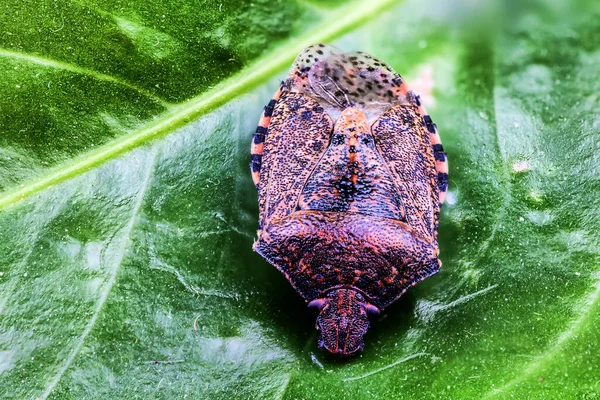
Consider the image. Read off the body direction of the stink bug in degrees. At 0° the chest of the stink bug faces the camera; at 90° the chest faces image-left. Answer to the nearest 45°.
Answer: approximately 0°
